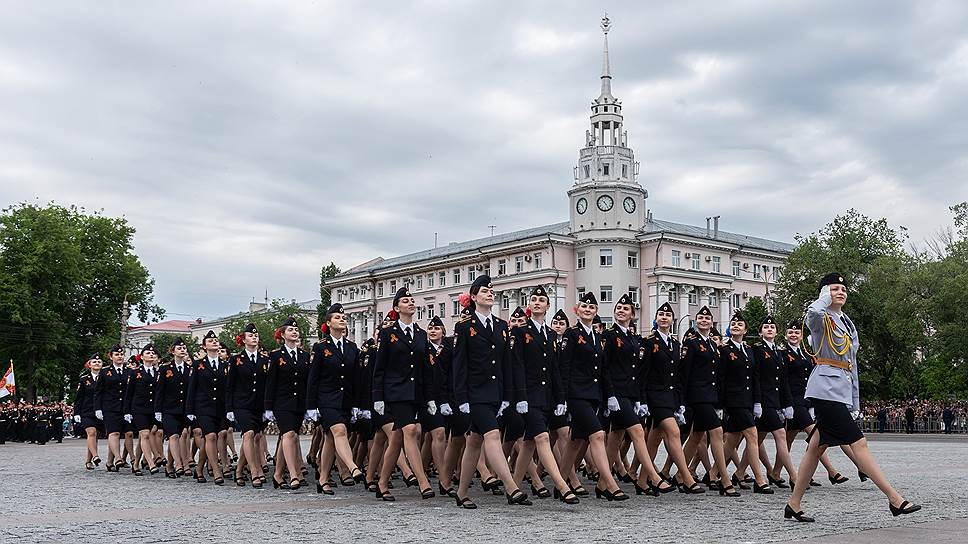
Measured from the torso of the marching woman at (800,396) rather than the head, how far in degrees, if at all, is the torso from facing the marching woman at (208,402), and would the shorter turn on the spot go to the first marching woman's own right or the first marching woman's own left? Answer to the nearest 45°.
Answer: approximately 135° to the first marching woman's own right

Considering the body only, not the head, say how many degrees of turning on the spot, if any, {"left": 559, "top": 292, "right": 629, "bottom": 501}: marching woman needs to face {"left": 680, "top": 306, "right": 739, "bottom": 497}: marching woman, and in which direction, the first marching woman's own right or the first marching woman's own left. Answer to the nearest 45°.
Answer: approximately 90° to the first marching woman's own left

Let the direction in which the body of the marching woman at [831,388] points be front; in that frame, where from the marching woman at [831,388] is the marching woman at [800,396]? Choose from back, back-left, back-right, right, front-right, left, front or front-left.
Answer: back-left

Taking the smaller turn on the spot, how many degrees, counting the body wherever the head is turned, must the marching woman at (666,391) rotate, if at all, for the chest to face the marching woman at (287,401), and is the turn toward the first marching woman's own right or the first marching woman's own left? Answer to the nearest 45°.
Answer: approximately 135° to the first marching woman's own right

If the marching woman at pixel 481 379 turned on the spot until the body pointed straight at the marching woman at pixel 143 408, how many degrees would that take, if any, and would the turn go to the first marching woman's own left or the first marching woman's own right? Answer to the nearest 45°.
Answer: approximately 180°

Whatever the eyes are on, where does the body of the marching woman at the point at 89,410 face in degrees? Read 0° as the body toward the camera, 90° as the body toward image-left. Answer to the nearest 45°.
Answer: approximately 315°

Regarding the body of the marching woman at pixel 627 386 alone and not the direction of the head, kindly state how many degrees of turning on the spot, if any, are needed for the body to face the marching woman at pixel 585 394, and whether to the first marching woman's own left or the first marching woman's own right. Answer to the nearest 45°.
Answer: approximately 90° to the first marching woman's own right

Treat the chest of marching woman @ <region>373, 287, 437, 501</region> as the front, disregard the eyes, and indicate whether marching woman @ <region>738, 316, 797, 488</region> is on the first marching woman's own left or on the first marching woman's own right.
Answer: on the first marching woman's own left

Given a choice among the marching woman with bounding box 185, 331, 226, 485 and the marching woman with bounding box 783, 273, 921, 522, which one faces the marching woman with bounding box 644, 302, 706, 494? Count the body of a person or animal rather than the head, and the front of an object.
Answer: the marching woman with bounding box 185, 331, 226, 485
